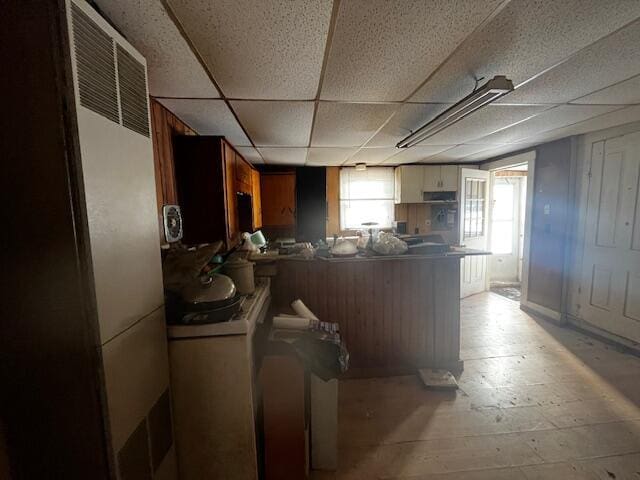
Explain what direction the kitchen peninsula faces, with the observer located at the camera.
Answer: facing away from the viewer

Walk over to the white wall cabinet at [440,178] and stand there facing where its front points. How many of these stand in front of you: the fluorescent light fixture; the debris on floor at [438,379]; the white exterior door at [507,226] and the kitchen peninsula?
3

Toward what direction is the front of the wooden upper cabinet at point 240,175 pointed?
to the viewer's right

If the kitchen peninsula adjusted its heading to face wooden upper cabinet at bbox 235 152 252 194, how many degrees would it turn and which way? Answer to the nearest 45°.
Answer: approximately 90° to its left

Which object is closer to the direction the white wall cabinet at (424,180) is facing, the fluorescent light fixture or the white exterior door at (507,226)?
the fluorescent light fixture

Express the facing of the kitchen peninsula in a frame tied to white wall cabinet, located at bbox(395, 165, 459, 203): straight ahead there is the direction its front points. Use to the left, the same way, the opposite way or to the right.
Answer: the opposite way

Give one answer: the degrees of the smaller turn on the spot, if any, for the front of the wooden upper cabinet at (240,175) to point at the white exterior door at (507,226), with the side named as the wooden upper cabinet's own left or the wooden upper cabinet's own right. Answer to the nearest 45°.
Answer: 0° — it already faces it

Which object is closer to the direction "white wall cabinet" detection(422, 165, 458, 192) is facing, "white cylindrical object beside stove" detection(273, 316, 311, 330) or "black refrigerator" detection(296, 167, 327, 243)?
the white cylindrical object beside stove

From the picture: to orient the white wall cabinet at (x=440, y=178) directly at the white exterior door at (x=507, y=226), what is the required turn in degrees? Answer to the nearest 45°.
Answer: approximately 135° to its left

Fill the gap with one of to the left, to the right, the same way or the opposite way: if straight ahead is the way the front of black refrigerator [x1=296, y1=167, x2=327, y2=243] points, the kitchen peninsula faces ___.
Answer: the opposite way
